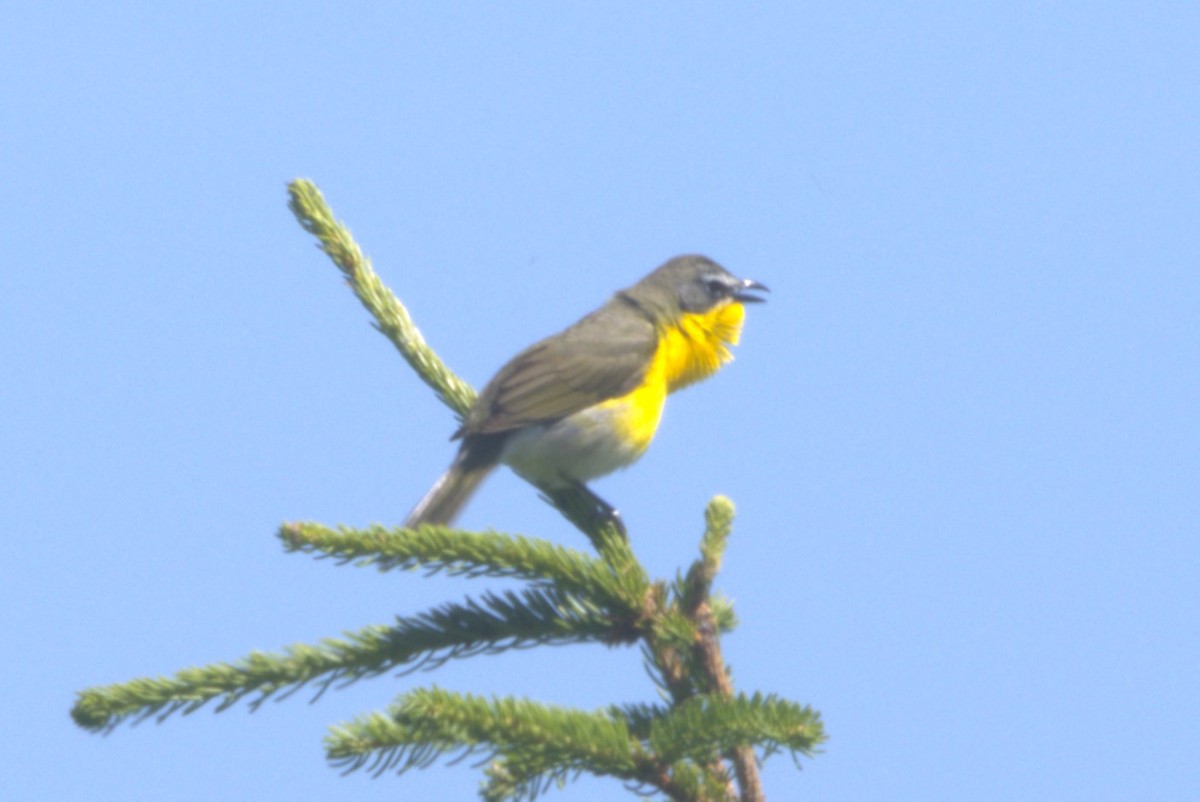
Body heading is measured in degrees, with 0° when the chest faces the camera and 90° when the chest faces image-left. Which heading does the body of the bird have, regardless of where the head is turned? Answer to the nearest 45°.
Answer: approximately 270°
